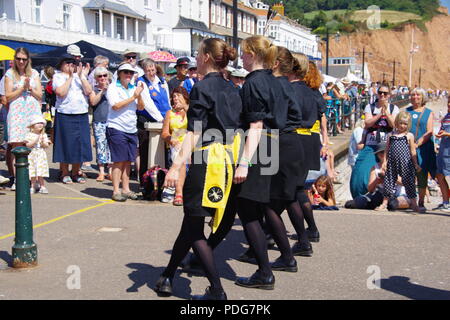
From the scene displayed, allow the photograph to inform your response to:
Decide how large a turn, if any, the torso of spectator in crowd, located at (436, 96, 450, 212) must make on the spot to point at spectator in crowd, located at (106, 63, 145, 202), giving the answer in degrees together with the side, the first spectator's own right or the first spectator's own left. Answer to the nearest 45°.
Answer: approximately 45° to the first spectator's own right

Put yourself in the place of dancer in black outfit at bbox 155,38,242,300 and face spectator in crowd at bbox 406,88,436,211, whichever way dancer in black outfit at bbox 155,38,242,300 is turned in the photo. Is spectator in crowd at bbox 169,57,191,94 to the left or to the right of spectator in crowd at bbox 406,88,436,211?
left

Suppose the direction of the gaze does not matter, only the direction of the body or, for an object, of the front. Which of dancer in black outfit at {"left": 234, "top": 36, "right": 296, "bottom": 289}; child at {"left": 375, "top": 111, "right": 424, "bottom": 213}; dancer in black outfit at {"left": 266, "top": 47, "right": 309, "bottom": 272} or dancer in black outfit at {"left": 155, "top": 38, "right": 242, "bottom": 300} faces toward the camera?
the child

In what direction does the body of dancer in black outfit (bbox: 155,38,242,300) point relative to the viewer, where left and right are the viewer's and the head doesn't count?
facing away from the viewer and to the left of the viewer

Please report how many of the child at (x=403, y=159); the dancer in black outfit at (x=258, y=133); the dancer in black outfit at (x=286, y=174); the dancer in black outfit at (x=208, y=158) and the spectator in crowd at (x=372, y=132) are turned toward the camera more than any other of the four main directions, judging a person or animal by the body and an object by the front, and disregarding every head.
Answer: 2

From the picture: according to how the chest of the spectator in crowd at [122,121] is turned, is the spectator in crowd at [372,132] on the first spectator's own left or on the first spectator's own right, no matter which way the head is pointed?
on the first spectator's own left
